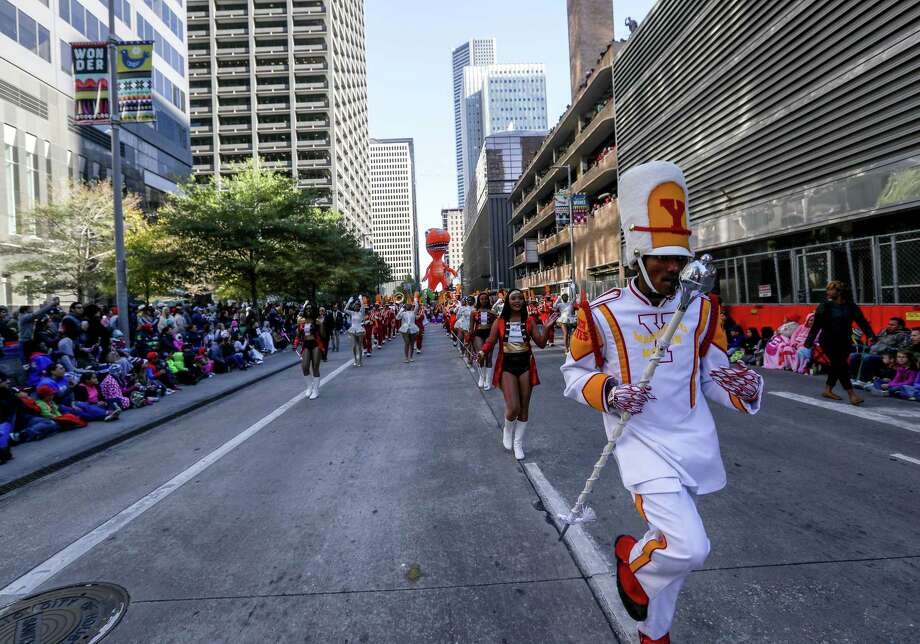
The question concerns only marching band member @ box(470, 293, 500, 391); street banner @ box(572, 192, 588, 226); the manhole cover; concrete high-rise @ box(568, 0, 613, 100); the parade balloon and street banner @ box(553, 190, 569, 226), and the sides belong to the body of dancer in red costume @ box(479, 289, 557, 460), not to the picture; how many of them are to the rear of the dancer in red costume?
5

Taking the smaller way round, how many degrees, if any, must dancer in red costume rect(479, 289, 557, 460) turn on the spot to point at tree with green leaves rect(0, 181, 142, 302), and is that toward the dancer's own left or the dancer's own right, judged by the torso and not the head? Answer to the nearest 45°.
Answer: approximately 135° to the dancer's own right

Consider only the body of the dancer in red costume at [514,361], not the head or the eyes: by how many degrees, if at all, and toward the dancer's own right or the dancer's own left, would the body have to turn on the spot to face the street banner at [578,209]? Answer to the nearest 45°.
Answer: approximately 180°

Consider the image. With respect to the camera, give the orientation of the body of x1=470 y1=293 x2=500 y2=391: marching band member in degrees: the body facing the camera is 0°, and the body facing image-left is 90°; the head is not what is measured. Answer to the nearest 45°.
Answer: approximately 0°

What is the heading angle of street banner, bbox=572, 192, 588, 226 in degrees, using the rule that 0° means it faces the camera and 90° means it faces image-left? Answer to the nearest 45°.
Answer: approximately 0°
